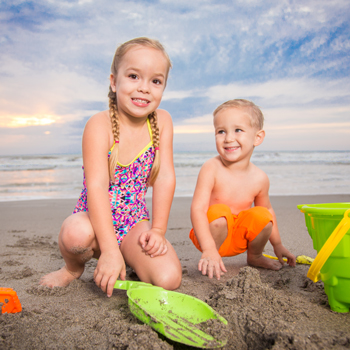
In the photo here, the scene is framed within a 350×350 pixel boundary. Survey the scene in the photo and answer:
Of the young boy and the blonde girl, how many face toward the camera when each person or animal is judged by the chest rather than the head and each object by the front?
2

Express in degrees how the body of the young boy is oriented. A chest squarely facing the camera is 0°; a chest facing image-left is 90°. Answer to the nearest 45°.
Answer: approximately 0°

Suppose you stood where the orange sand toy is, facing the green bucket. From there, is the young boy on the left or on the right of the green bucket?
left

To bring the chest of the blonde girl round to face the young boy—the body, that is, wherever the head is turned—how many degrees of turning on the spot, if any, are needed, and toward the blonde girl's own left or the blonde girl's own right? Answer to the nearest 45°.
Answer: approximately 90° to the blonde girl's own left

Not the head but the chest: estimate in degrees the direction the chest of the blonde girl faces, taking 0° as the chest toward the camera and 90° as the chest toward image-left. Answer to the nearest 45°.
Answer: approximately 0°

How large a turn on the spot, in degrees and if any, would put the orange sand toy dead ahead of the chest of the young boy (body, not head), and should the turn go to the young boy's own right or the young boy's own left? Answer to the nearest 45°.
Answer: approximately 45° to the young boy's own right

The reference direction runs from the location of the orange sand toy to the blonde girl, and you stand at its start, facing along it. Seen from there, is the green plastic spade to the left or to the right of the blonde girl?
right

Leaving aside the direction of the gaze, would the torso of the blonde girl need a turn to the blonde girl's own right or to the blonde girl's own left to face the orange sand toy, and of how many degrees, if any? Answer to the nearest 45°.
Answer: approximately 45° to the blonde girl's own right

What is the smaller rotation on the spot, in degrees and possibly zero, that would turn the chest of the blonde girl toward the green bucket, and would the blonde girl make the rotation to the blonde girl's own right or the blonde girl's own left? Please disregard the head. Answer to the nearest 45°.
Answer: approximately 45° to the blonde girl's own left
